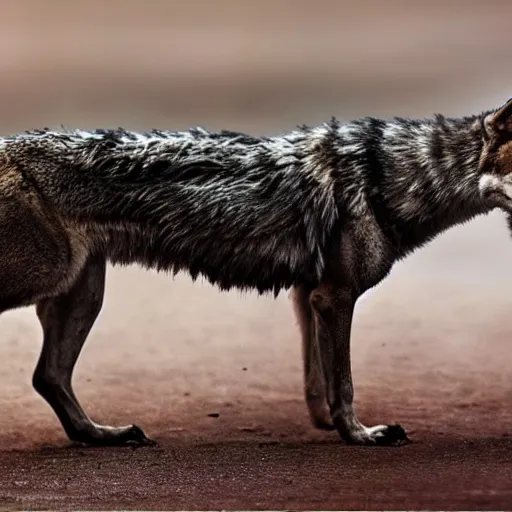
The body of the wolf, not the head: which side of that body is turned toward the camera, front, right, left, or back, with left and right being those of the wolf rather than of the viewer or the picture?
right
